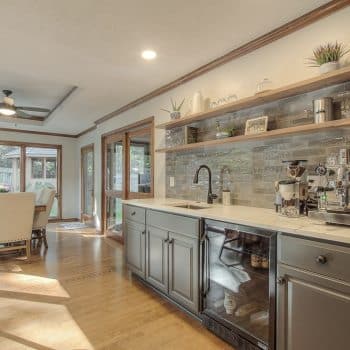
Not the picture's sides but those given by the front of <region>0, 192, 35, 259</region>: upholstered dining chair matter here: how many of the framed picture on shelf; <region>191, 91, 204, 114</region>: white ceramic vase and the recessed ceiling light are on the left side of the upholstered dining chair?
0

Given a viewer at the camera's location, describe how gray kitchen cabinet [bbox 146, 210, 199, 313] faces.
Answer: facing the viewer and to the left of the viewer

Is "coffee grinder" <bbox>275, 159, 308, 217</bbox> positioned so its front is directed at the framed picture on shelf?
no

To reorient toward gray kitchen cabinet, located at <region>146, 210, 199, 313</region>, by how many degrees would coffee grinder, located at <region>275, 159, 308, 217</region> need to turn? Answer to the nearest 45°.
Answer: approximately 45° to its right

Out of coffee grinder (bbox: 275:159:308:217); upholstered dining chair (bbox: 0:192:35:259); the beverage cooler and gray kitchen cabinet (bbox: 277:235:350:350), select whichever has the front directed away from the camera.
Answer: the upholstered dining chair

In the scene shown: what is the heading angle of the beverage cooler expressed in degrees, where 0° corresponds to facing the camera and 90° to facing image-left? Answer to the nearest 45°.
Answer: approximately 45°

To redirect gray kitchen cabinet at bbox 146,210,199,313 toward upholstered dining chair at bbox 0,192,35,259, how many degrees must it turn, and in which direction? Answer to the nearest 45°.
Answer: approximately 90° to its right

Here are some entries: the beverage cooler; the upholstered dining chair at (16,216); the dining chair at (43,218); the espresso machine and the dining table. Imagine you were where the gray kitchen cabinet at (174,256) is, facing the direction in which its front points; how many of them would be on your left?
2

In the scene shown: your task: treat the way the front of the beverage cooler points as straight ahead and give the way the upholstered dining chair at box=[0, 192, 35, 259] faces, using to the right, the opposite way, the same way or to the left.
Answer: to the right

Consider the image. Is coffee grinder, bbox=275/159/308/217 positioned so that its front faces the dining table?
no

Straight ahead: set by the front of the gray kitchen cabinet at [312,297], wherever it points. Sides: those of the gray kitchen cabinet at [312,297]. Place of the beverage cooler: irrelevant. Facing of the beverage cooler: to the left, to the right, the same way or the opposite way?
the same way

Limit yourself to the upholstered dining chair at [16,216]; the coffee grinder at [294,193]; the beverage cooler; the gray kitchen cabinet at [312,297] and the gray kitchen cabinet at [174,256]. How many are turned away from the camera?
1

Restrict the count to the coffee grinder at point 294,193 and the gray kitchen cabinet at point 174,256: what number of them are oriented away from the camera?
0

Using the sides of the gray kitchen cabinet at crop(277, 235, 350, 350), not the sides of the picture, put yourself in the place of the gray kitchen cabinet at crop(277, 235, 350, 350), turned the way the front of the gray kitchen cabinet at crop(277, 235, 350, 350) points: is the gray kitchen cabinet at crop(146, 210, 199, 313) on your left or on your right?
on your right

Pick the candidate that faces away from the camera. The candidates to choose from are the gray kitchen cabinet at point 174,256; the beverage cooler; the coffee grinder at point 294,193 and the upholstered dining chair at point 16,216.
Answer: the upholstered dining chair

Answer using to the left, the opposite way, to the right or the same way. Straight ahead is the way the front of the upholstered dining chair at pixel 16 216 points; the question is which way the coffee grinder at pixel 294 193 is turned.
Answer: to the left

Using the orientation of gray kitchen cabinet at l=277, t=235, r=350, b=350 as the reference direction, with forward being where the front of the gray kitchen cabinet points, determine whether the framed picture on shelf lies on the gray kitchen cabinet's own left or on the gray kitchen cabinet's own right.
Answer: on the gray kitchen cabinet's own right

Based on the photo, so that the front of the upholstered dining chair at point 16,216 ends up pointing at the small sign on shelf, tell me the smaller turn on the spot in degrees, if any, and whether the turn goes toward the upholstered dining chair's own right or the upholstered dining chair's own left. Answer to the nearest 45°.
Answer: approximately 135° to the upholstered dining chair's own right

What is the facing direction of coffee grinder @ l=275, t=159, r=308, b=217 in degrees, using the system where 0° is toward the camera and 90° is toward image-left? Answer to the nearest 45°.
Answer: approximately 45°
